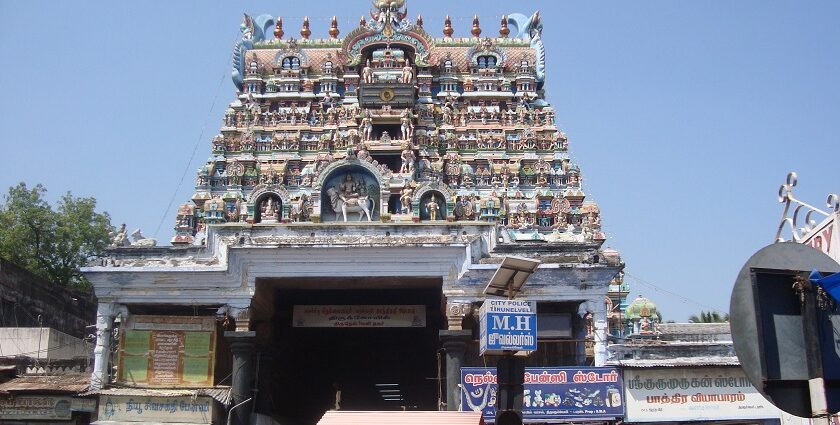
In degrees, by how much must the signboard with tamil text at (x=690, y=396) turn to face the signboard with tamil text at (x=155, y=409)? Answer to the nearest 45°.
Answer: approximately 90° to its right

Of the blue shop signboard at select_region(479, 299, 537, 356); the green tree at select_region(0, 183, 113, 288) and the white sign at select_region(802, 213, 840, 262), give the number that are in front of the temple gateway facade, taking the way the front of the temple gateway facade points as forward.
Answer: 2

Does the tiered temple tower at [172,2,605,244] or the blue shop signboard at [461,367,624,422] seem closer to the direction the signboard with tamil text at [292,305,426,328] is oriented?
the blue shop signboard

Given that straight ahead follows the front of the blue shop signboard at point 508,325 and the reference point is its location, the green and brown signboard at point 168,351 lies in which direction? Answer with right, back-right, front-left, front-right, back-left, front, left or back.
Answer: back-right

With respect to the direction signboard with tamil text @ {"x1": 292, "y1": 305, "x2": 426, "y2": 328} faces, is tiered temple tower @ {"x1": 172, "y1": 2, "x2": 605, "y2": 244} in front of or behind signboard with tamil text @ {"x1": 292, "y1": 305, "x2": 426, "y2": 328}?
behind

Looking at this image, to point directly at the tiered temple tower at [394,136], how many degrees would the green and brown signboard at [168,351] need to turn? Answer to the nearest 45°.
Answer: approximately 135° to its left

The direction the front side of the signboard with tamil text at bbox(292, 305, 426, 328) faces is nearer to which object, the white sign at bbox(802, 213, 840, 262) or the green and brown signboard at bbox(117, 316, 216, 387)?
the white sign

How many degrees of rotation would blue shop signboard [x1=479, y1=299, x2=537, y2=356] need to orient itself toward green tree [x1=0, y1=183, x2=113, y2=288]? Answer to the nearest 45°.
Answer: approximately 135° to its right
